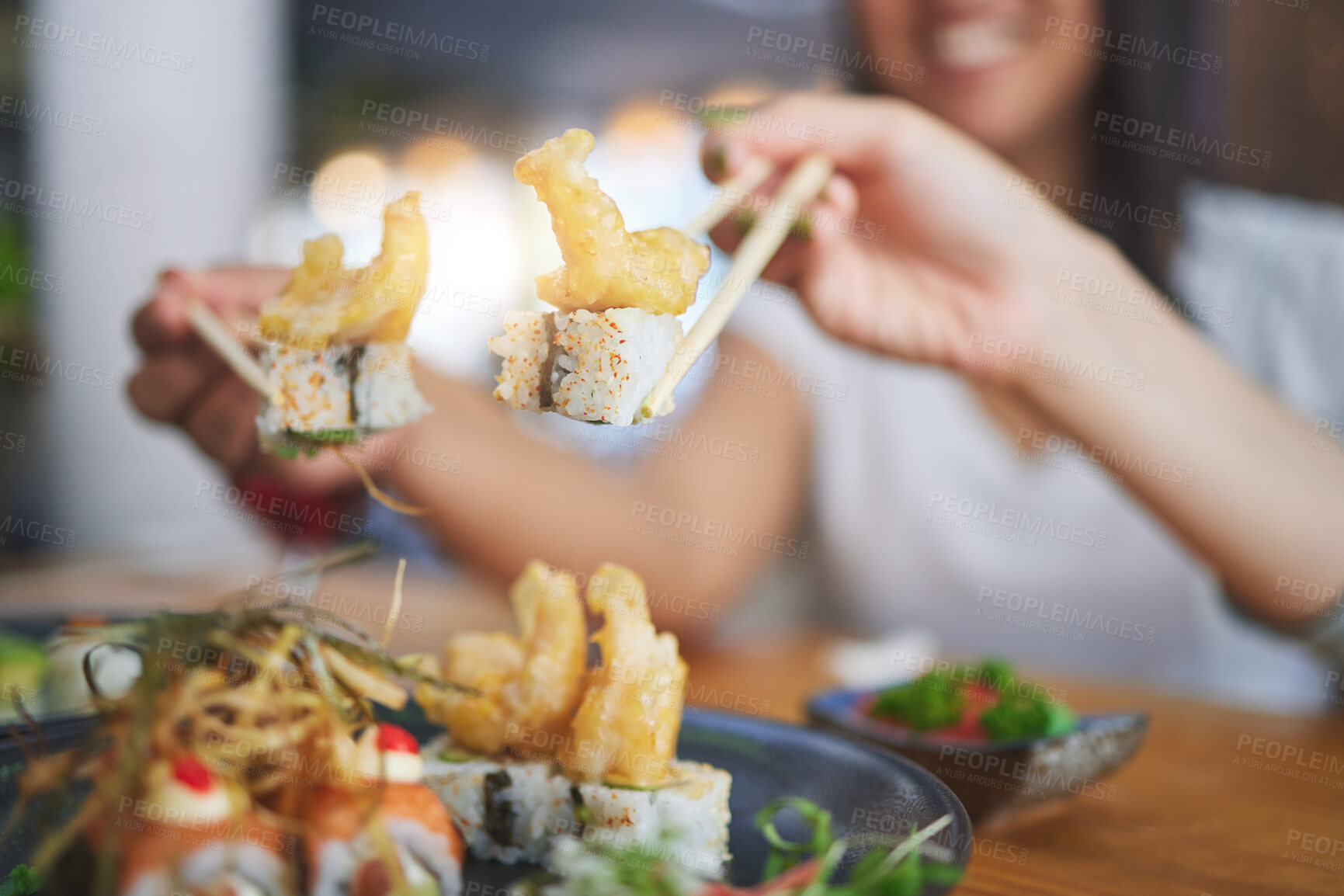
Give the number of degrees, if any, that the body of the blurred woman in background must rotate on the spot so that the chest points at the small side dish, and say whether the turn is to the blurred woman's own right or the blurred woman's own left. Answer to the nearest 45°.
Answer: approximately 45° to the blurred woman's own left

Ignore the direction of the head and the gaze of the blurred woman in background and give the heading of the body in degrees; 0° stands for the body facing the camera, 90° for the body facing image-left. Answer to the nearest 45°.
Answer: approximately 45°
